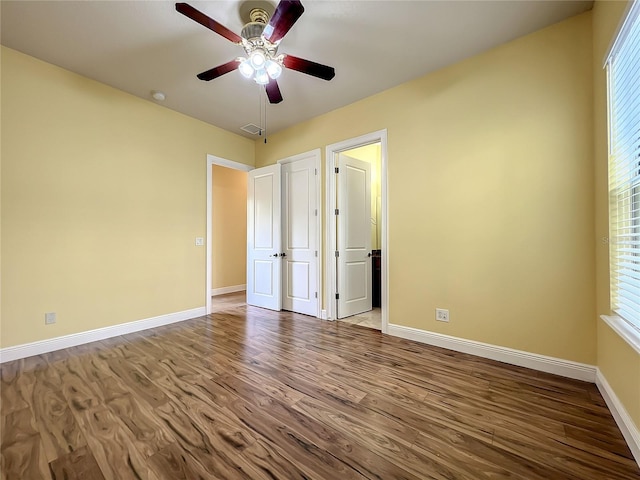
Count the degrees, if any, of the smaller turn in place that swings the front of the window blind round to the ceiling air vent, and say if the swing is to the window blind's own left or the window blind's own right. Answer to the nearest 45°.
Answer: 0° — it already faces it

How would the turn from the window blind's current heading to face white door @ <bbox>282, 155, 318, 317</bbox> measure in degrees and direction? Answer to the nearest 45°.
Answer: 0° — it already faces it

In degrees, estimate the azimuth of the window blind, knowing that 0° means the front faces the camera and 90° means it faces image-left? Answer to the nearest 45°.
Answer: approximately 90°

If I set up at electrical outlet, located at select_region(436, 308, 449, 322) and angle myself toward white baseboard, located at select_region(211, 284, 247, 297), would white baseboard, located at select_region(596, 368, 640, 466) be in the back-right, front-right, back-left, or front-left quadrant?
back-left
